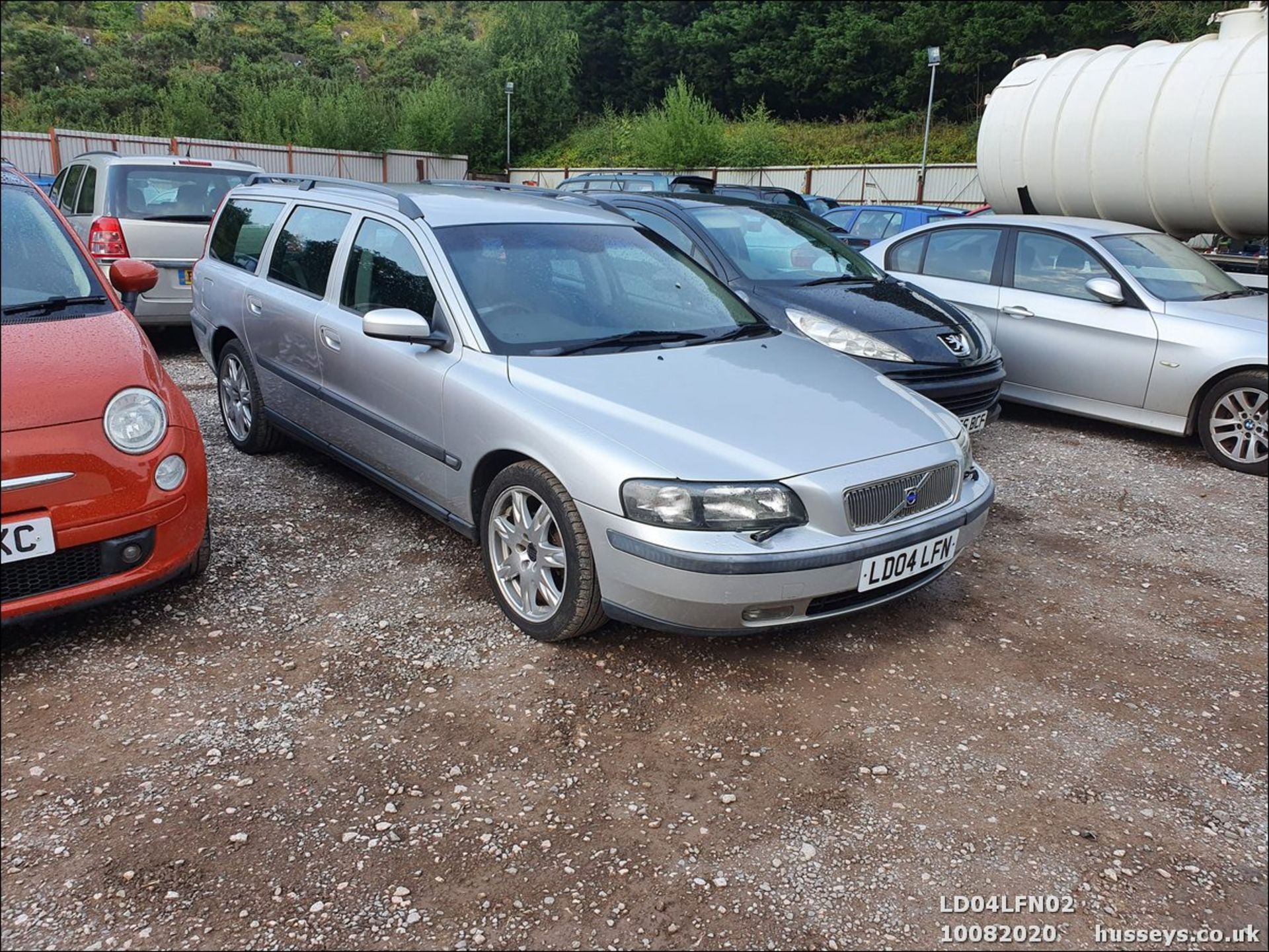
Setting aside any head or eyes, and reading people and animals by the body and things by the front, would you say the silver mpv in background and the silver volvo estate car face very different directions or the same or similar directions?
very different directions

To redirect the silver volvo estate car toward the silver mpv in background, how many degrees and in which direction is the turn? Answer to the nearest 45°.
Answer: approximately 180°

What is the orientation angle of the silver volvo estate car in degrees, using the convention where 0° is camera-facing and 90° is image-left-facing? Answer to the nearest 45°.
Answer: approximately 315°

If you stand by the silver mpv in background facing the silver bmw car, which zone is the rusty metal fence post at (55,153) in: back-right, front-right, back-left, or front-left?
back-left

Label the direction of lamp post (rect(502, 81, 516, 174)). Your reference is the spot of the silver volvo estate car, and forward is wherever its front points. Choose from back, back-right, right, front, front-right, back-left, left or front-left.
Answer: back-left

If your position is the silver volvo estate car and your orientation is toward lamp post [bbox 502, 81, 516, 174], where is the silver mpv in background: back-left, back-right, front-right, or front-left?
front-left

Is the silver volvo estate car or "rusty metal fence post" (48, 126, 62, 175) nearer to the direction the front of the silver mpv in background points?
the rusty metal fence post

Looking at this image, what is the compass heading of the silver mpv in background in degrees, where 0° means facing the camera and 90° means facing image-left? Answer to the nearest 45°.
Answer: approximately 135°

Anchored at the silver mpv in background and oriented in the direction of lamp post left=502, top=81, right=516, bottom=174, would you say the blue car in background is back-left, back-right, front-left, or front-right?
front-right

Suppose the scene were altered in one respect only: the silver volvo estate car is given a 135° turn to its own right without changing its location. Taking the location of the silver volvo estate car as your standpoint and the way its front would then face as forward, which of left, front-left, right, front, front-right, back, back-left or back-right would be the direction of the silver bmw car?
back-right

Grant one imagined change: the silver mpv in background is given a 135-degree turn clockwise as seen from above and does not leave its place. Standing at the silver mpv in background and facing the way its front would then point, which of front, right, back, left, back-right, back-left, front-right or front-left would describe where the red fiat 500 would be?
right
